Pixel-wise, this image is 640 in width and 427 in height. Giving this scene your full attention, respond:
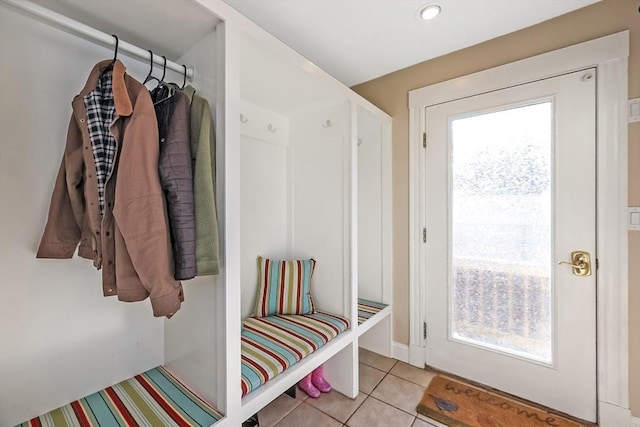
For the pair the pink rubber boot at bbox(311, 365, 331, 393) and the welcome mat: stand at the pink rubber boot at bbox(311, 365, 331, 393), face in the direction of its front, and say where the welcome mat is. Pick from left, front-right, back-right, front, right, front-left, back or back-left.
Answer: front-left

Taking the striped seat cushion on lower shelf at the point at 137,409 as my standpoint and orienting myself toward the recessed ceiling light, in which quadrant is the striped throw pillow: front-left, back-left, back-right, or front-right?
front-left

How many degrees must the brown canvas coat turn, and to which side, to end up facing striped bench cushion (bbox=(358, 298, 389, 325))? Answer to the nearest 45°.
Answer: approximately 135° to its left

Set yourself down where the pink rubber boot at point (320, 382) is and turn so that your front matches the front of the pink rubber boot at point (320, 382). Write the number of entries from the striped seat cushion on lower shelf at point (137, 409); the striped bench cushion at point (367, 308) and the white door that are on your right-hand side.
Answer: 1

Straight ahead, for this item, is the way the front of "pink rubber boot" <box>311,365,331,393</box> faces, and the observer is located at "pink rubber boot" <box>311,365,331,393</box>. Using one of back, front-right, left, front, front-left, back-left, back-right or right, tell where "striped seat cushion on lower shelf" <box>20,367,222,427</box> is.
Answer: right

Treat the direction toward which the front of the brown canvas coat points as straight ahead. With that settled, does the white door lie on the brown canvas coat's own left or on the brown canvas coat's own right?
on the brown canvas coat's own left

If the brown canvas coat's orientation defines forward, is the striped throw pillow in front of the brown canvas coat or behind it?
behind

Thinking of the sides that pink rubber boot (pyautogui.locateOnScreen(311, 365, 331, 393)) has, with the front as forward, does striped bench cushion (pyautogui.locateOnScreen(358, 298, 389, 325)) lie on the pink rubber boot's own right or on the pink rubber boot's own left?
on the pink rubber boot's own left

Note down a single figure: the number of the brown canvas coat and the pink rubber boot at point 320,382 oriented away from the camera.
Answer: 0

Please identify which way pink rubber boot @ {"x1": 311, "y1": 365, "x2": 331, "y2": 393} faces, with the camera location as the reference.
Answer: facing the viewer and to the right of the viewer
